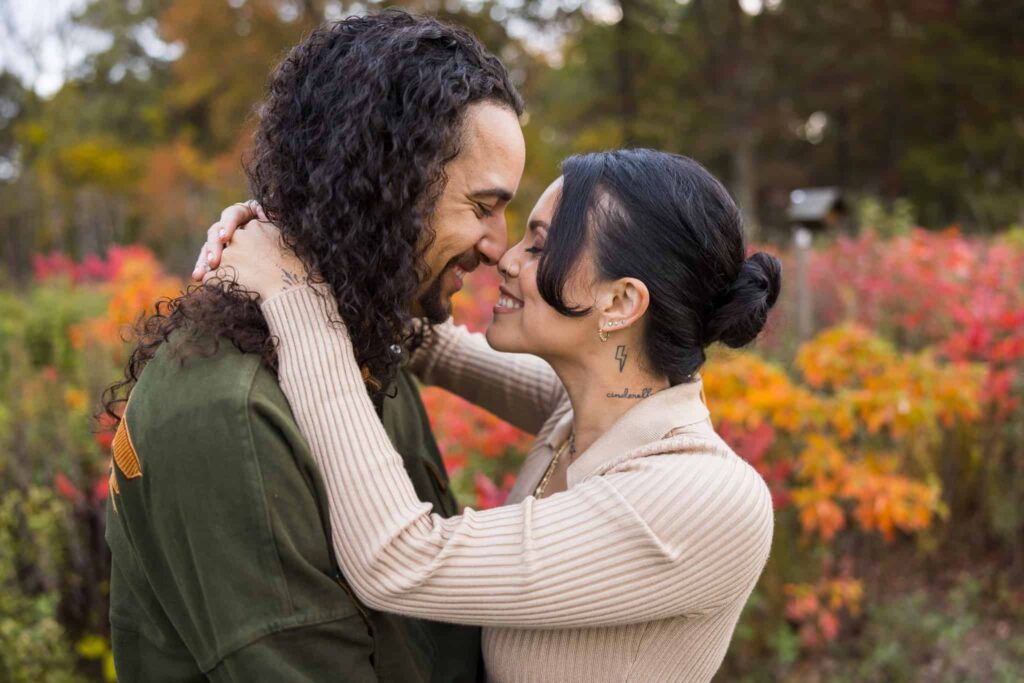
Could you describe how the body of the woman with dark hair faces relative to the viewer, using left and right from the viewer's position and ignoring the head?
facing to the left of the viewer

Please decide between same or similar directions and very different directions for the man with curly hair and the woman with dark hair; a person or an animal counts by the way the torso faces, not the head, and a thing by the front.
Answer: very different directions

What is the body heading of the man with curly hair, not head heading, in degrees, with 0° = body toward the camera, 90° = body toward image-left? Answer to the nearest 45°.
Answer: approximately 270°

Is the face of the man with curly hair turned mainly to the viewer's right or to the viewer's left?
to the viewer's right

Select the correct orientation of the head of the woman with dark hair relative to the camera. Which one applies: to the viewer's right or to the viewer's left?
to the viewer's left
